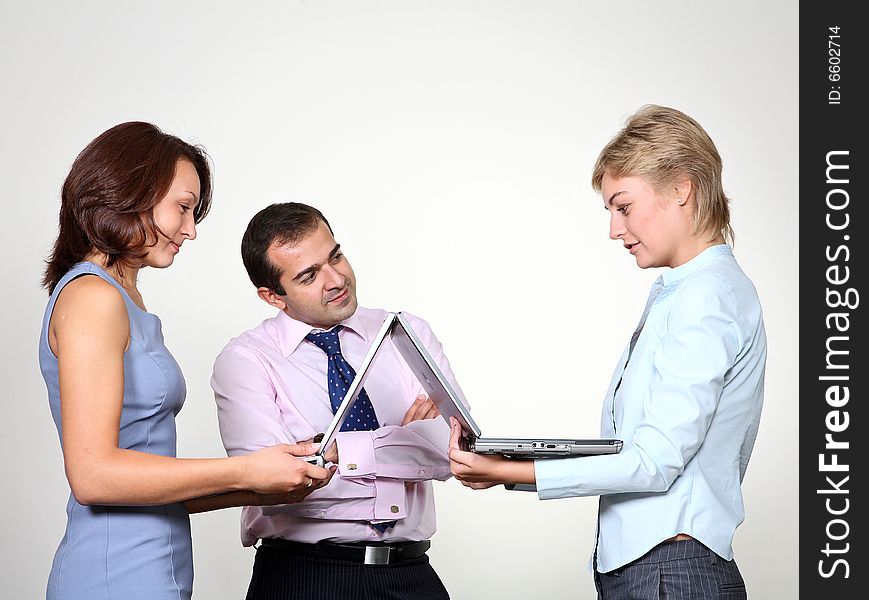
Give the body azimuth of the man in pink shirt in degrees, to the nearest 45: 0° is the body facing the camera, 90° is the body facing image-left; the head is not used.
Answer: approximately 315°
